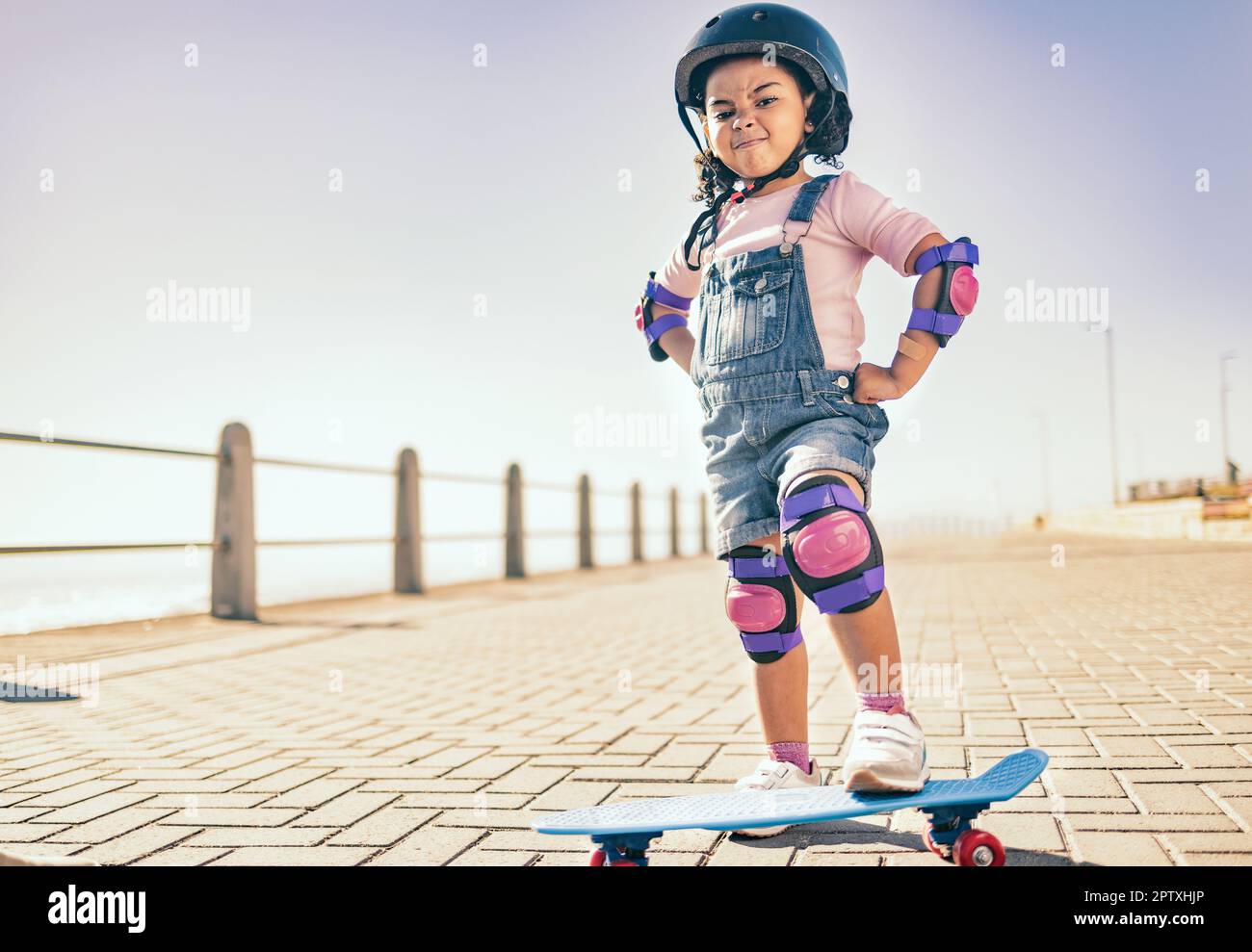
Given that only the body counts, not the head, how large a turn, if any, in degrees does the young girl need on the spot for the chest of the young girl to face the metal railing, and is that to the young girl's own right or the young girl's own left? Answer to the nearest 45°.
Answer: approximately 90° to the young girl's own right

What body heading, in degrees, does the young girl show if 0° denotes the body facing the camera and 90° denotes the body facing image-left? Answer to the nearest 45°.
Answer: approximately 45°
